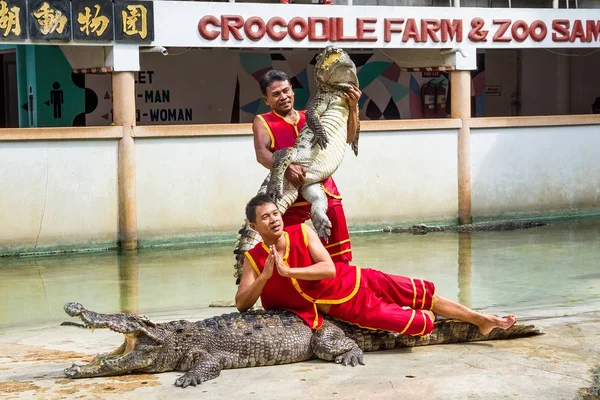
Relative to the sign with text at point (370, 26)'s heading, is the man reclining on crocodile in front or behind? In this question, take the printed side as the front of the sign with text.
in front

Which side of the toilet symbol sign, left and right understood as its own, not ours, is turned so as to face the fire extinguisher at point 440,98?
left

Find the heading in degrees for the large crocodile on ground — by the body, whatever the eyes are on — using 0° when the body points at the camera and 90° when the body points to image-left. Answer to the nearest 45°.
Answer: approximately 90°

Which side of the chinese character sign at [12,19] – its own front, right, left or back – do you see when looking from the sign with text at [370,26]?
left

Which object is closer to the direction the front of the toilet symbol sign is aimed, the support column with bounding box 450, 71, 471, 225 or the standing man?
the standing man

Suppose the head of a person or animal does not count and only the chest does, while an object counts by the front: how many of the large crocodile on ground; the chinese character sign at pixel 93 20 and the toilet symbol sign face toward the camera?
2

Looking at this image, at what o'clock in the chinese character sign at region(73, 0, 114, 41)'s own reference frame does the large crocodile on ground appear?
The large crocodile on ground is roughly at 12 o'clock from the chinese character sign.
